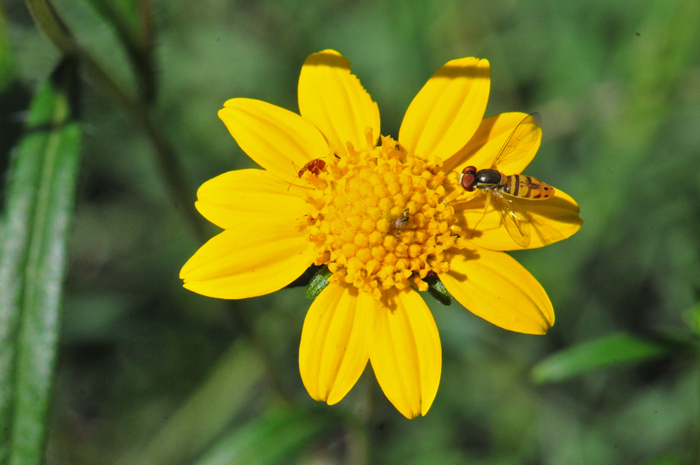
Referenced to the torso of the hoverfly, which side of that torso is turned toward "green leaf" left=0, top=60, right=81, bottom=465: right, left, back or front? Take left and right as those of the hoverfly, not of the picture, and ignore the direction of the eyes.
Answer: front

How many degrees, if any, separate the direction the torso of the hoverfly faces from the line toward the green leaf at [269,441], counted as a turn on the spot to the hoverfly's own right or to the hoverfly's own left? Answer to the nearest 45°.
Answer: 0° — it already faces it

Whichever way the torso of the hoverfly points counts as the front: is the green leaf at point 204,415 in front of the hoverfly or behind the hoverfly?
in front

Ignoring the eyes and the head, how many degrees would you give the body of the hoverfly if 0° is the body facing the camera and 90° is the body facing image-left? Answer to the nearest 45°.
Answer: approximately 90°
